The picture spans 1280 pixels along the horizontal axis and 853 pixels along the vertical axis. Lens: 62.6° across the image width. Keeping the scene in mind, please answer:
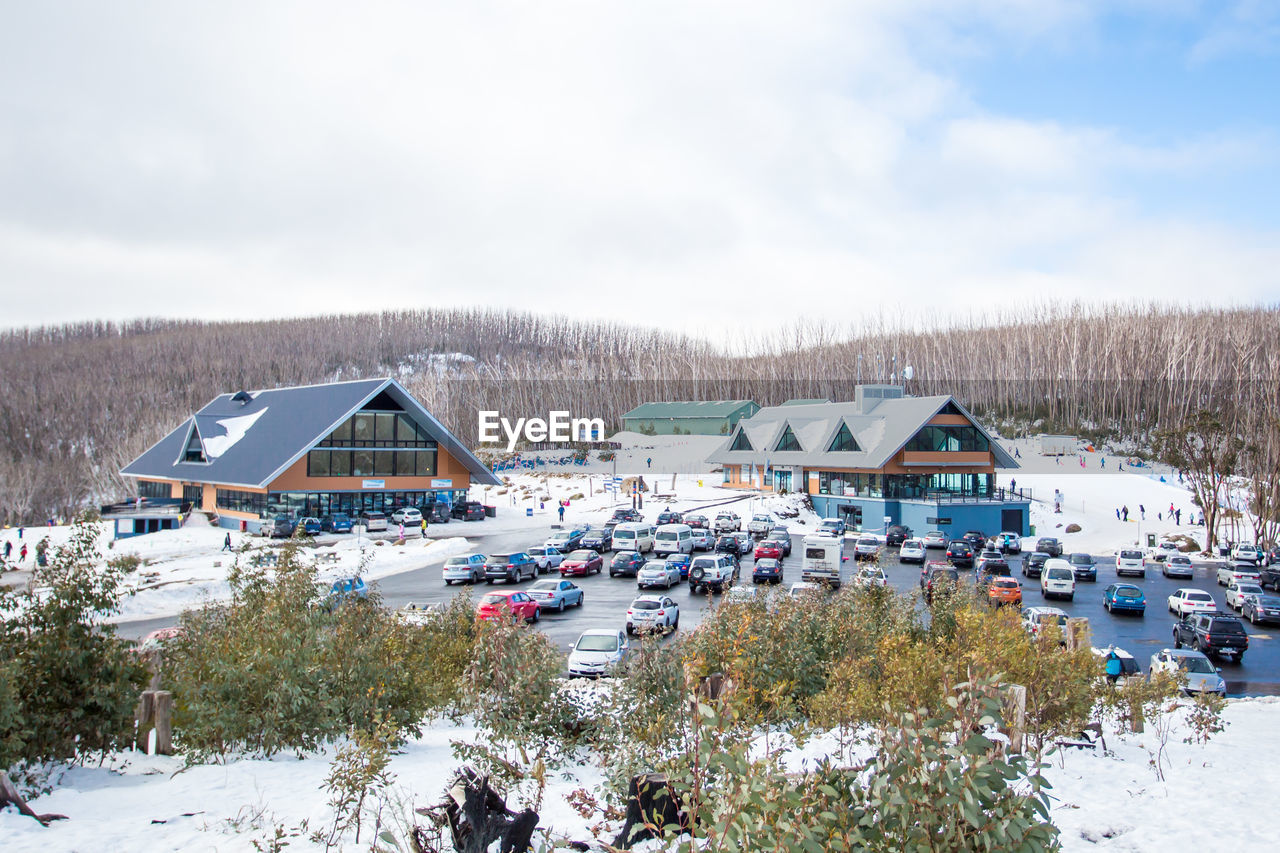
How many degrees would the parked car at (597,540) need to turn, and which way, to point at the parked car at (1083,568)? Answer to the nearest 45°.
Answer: approximately 135° to its left

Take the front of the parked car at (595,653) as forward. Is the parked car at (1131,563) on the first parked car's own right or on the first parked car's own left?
on the first parked car's own left

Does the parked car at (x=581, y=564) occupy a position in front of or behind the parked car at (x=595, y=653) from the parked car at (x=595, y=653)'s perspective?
behind

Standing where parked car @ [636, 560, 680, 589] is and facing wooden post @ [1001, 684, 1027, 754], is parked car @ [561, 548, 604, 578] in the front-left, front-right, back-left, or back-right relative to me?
back-right

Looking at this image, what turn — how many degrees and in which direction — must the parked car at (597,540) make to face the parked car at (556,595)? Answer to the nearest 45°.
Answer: approximately 45° to its left

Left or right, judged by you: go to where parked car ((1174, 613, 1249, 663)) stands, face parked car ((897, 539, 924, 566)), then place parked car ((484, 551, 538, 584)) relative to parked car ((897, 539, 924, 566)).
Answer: left
